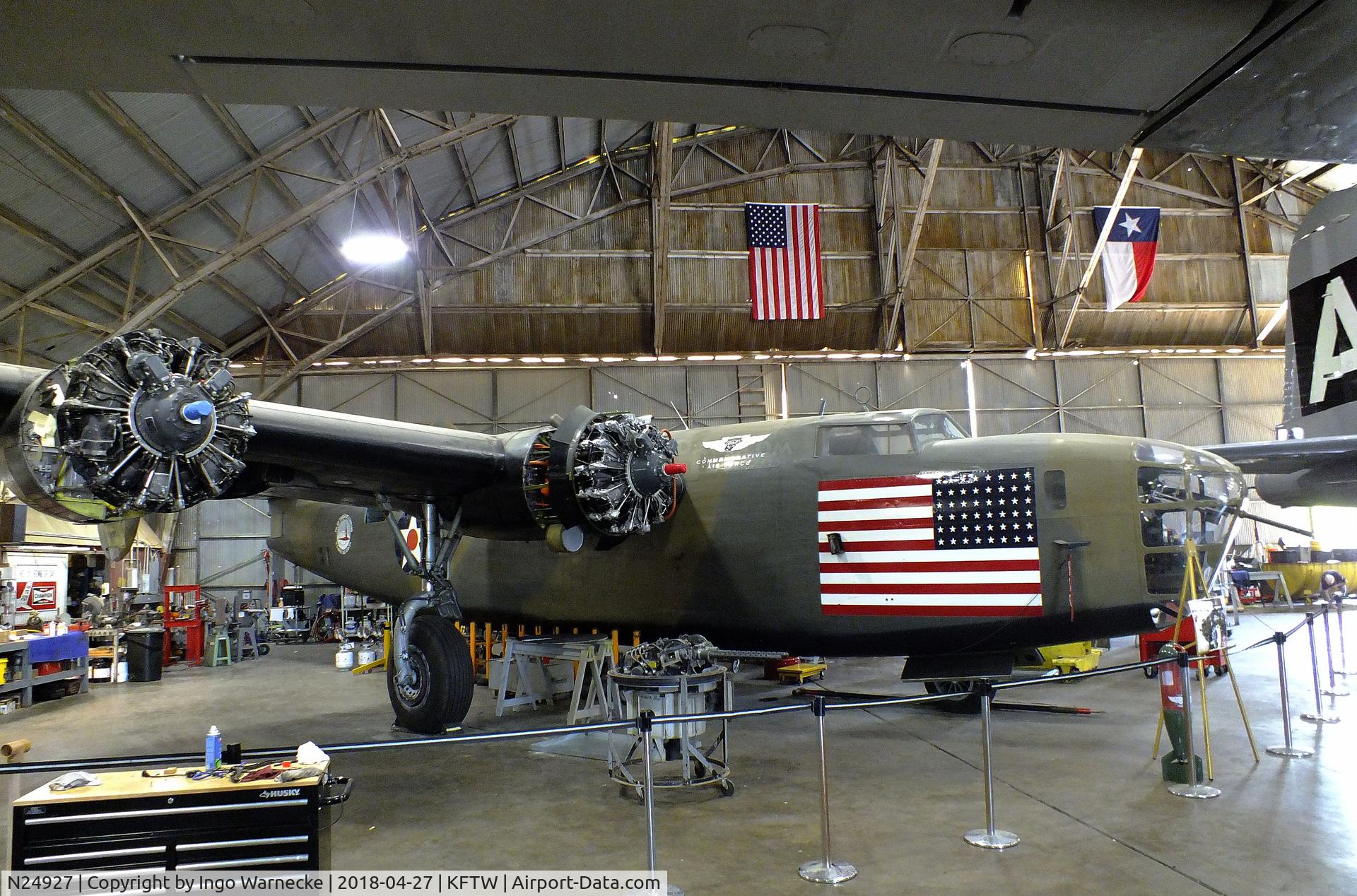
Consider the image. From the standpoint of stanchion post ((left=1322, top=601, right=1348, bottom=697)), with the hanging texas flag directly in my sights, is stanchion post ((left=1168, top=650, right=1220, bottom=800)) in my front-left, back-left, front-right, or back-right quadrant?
back-left

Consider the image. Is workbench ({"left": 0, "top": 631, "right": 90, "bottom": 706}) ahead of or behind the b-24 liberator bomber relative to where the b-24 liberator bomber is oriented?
behind

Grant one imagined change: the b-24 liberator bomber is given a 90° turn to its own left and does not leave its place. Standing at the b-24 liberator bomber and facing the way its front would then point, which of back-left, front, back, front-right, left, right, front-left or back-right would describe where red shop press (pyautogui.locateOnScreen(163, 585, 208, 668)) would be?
left

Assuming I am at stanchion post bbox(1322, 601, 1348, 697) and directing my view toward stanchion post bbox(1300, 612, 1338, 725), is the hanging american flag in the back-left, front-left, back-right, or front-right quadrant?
back-right

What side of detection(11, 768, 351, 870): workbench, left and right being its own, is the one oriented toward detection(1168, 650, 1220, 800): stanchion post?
left

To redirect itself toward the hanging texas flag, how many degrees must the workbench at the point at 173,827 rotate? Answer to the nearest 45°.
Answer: approximately 135° to its left

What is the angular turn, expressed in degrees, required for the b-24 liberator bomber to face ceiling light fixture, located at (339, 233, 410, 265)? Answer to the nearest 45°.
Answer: approximately 180°

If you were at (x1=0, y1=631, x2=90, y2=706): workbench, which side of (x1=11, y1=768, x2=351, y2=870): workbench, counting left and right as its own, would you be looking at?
back

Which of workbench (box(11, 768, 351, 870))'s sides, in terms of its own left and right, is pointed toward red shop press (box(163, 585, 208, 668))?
back

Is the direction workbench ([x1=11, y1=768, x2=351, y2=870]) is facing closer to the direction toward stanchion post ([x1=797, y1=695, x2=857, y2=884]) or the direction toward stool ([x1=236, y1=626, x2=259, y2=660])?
the stanchion post

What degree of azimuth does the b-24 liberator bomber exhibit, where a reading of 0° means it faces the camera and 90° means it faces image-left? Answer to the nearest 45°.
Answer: approximately 315°

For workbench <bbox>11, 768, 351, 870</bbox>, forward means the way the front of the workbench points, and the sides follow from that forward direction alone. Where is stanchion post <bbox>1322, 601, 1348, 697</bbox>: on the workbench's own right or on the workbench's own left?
on the workbench's own left

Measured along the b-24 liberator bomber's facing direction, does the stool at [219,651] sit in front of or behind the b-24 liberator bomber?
behind

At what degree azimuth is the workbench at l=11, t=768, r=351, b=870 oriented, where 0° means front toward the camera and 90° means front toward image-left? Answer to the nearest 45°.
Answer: approximately 0°
